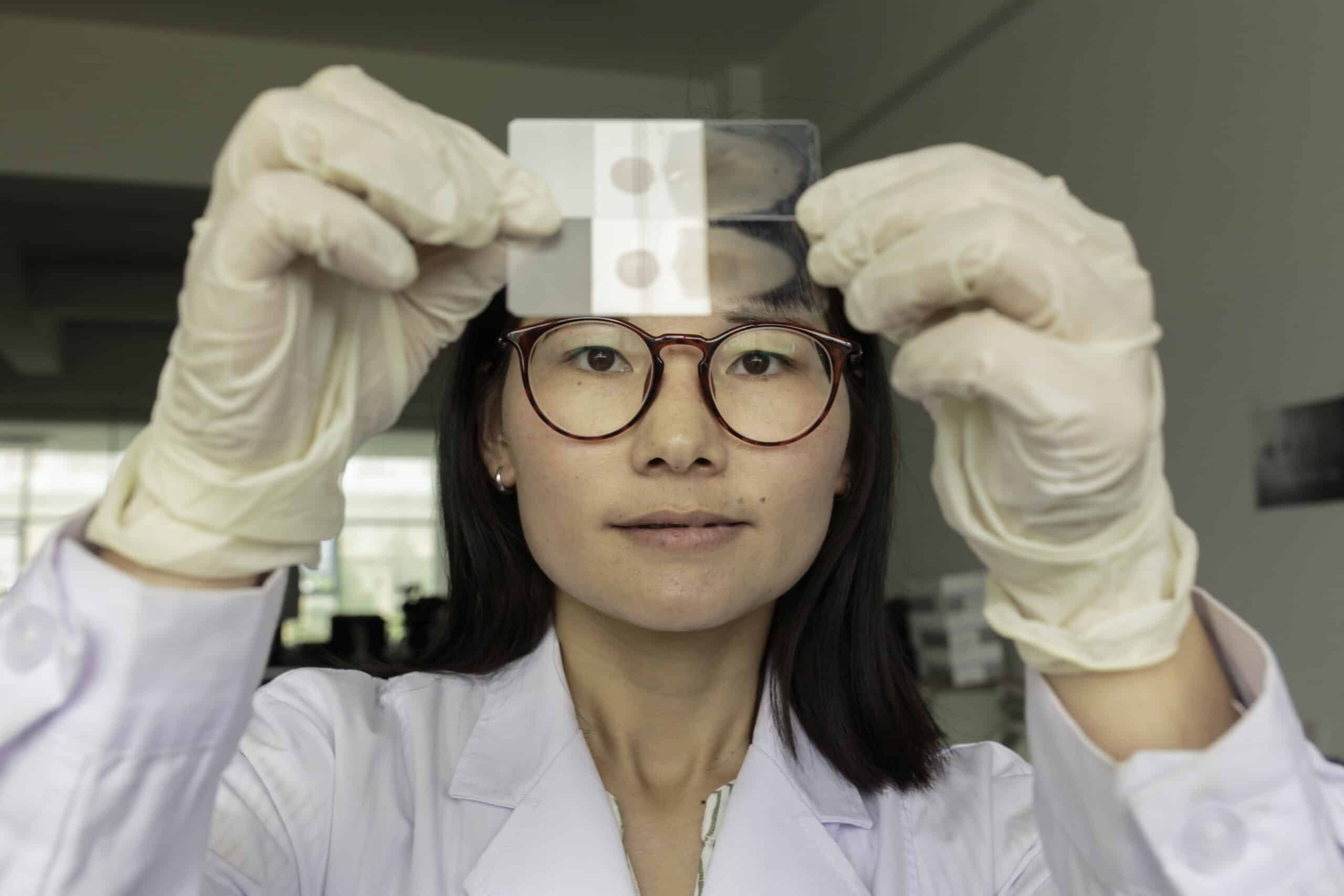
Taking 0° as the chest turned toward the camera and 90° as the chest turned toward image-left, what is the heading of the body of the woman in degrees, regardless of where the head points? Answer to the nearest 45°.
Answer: approximately 0°

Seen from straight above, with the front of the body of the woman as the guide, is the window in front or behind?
behind
